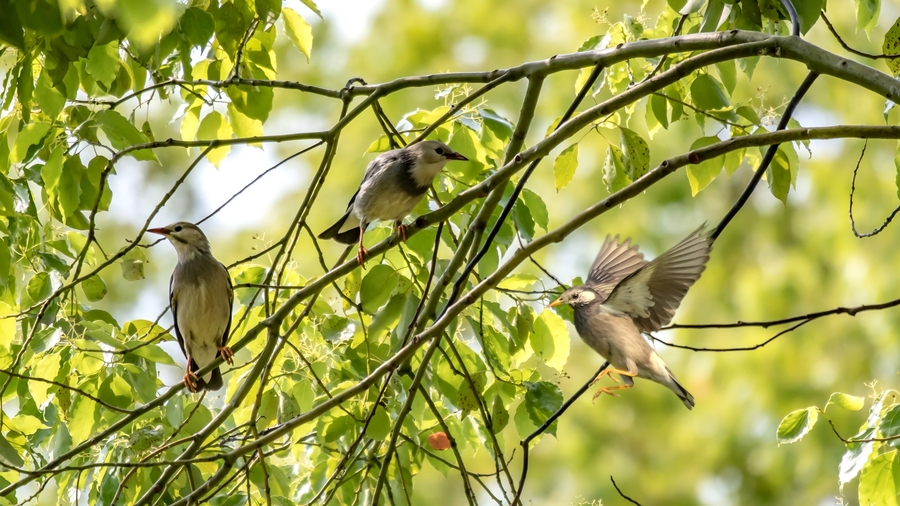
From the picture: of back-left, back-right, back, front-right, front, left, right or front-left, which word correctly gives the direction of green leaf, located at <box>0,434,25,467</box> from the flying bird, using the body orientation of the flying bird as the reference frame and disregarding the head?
front-left

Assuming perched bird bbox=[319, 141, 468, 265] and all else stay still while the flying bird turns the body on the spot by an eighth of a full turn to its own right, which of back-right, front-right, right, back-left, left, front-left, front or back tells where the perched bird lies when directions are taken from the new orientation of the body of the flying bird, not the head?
left

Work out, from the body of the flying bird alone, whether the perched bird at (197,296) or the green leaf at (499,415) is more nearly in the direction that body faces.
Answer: the perched bird

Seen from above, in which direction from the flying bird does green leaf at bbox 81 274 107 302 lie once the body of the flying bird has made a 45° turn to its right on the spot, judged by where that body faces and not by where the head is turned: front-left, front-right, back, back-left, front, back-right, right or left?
left

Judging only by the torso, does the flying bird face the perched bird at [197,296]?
yes

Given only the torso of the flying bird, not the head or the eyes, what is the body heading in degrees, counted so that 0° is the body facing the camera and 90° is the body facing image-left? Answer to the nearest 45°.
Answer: approximately 90°
